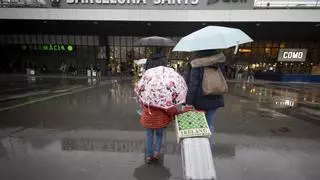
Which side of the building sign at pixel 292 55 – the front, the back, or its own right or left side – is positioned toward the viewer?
front

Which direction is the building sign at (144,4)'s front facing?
toward the camera

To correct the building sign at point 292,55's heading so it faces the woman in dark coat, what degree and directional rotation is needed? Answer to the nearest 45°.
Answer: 0° — it already faces them

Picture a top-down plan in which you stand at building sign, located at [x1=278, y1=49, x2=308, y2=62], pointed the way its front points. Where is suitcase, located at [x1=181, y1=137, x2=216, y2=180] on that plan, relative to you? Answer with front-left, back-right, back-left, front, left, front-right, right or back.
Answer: front

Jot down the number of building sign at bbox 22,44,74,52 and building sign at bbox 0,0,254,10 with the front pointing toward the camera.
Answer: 2

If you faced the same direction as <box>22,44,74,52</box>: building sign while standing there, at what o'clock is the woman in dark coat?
The woman in dark coat is roughly at 12 o'clock from the building sign.

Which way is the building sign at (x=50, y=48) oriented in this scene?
toward the camera

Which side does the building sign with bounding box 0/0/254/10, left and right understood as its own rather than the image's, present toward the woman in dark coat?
front

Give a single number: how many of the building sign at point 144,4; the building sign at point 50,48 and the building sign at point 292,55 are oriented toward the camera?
3

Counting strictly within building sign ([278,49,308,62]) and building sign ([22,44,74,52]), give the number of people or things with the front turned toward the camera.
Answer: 2

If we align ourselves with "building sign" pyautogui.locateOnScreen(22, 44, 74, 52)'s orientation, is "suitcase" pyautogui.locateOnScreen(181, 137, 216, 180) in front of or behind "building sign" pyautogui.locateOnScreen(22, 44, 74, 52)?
in front

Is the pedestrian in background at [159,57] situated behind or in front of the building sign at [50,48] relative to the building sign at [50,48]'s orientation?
in front

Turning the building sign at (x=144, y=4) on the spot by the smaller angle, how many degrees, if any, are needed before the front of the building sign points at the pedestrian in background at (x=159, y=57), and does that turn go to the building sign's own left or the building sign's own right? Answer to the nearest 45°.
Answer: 0° — it already faces them
